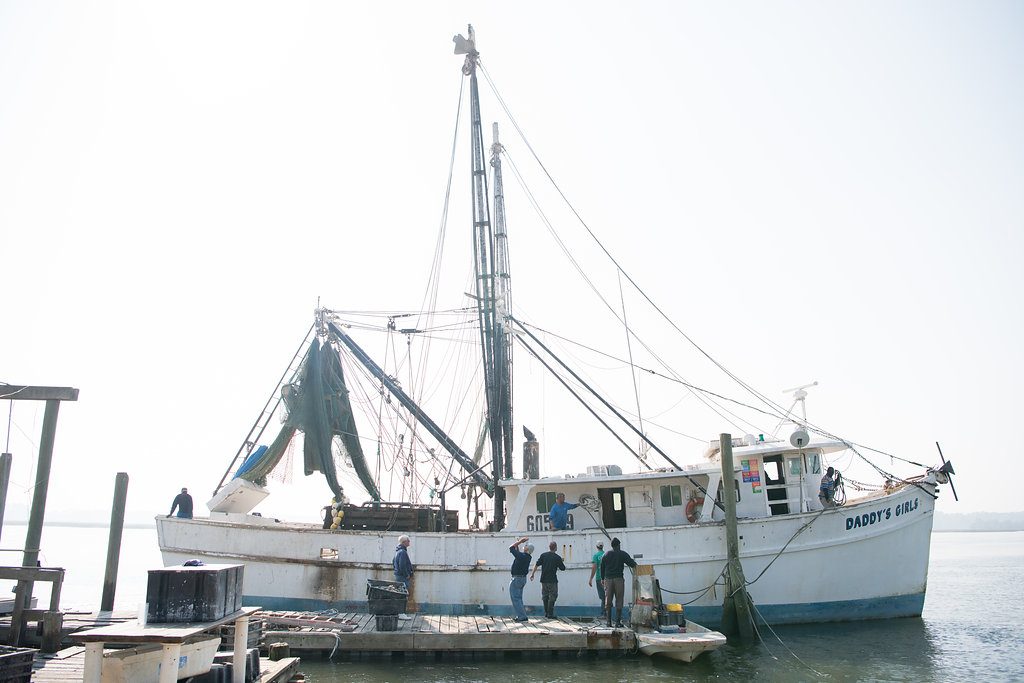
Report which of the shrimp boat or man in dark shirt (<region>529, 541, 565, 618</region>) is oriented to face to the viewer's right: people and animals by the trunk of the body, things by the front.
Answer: the shrimp boat

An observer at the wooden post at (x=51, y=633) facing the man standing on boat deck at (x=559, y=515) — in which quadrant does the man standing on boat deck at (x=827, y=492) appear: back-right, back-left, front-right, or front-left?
front-right

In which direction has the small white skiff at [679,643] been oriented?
to the viewer's right

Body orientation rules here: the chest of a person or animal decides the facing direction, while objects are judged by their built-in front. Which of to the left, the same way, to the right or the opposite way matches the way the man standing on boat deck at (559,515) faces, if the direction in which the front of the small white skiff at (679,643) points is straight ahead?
to the right

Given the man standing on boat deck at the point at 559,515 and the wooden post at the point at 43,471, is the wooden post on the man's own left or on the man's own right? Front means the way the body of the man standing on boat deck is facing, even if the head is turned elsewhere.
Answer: on the man's own right

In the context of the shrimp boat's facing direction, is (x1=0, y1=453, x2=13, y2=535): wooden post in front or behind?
behind

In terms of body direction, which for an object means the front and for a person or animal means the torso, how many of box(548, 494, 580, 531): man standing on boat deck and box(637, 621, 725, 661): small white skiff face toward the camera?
1

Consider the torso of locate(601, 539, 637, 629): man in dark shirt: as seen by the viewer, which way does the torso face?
away from the camera

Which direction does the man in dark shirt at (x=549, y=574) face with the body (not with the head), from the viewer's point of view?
away from the camera

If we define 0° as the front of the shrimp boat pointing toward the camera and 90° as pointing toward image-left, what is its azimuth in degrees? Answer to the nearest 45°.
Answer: approximately 270°

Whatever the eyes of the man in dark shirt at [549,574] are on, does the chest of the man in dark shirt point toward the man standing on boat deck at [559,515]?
yes

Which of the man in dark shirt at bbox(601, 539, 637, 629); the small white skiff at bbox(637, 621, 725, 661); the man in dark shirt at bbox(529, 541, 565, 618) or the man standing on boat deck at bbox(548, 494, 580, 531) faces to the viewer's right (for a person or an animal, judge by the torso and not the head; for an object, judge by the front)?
the small white skiff

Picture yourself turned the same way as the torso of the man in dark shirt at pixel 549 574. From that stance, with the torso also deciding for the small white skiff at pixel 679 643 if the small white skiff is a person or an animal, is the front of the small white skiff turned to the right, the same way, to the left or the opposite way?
to the right

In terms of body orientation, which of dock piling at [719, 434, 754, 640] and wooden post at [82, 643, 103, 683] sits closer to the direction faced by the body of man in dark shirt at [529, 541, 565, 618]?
the dock piling

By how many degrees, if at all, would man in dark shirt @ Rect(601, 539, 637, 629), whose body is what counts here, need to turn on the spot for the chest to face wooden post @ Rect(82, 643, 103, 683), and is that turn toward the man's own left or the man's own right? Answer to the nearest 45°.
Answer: approximately 135° to the man's own left
